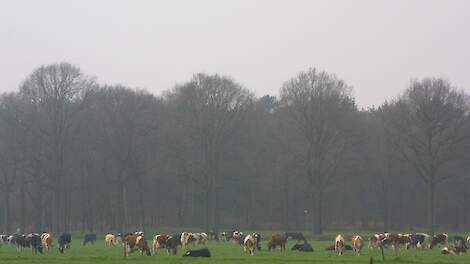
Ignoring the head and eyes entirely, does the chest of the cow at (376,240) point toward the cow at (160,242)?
no

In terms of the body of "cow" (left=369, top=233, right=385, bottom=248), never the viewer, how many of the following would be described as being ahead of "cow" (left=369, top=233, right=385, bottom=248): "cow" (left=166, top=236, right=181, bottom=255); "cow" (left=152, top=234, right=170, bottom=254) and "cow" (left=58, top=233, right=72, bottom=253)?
0

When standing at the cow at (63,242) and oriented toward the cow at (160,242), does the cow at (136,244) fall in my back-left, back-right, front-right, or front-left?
front-right

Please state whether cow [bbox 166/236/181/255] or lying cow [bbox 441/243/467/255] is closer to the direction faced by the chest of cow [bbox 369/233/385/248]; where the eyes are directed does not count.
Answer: the lying cow

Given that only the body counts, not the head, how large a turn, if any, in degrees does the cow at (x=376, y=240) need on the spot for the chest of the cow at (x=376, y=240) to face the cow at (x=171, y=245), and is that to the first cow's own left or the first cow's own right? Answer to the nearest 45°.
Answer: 0° — it already faces it

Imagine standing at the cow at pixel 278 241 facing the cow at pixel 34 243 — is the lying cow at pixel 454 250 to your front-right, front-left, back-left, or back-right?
back-left

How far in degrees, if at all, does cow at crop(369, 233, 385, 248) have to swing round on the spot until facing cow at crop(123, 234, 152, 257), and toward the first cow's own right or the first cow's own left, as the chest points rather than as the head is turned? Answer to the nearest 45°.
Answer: approximately 135° to the first cow's own right

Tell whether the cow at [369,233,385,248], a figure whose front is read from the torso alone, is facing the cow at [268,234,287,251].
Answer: no
